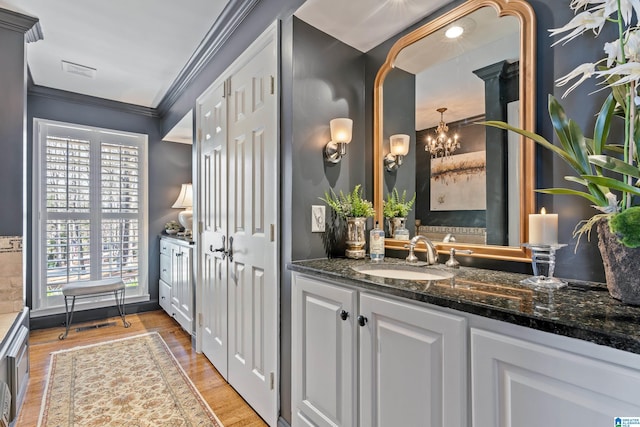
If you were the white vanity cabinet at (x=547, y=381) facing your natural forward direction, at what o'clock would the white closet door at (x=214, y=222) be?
The white closet door is roughly at 2 o'clock from the white vanity cabinet.

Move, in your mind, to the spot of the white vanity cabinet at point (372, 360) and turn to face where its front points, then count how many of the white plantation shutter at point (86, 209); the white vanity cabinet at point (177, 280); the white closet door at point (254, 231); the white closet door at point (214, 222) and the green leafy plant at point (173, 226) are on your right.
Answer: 5

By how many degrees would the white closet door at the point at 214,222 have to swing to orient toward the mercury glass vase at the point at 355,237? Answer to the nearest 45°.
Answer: approximately 135° to its left

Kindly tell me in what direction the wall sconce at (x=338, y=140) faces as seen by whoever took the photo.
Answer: facing the viewer and to the right of the viewer

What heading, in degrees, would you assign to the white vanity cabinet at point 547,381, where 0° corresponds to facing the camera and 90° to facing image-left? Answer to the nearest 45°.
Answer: approximately 45°
